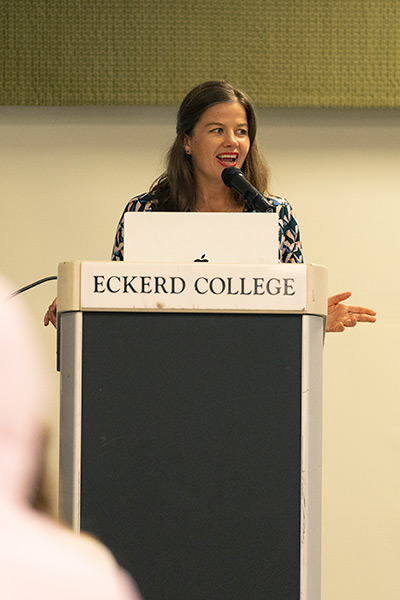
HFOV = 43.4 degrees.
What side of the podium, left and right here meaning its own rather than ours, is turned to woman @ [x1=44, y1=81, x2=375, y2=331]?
back

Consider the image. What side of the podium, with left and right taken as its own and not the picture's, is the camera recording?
front

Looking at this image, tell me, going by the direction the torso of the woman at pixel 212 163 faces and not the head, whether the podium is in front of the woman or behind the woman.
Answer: in front

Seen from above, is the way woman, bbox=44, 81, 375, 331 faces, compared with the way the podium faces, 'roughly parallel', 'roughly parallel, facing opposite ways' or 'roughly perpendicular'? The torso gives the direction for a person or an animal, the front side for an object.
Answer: roughly parallel

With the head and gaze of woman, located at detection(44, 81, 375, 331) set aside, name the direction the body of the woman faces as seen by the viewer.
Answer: toward the camera

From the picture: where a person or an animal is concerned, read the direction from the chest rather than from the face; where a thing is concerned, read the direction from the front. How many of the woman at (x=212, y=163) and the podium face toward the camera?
2
